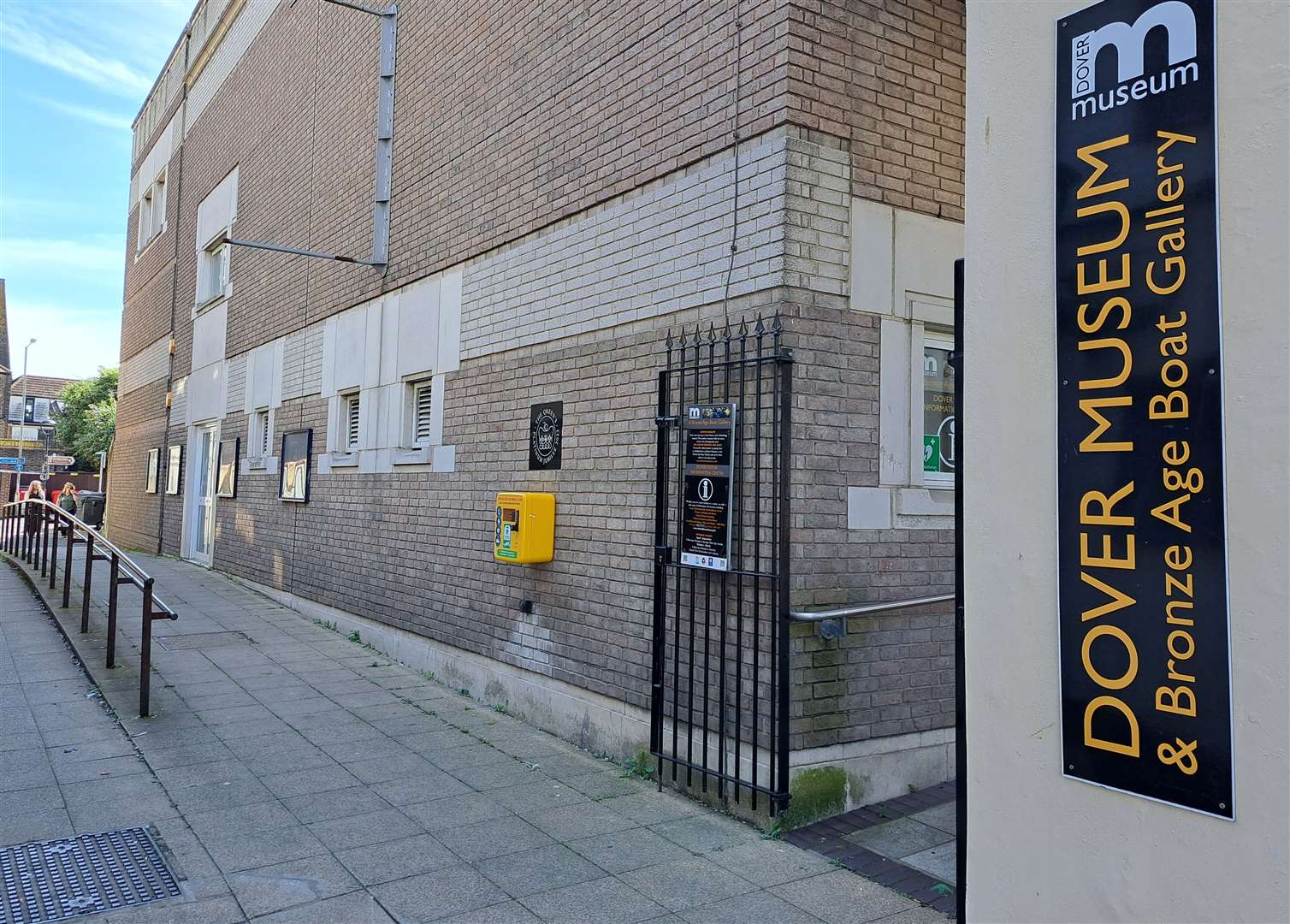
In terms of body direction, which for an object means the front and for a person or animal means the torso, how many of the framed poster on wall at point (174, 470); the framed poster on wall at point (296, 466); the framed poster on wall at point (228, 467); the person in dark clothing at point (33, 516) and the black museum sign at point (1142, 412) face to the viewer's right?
0

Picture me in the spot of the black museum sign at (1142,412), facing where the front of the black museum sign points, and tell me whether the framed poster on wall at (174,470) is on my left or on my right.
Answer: on my right

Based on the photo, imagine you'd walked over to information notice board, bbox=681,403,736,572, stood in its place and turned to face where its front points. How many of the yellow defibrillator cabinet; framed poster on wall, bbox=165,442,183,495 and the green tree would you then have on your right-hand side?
3

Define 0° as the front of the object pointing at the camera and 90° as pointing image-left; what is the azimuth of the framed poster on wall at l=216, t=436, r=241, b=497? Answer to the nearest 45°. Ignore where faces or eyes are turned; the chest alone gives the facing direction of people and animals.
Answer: approximately 45°

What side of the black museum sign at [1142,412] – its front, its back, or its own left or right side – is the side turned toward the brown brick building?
right

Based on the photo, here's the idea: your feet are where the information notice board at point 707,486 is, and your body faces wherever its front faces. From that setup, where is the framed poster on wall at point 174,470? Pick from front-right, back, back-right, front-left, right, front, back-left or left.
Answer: right

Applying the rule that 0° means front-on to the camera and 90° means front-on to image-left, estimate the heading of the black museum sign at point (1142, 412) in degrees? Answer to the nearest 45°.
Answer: approximately 45°

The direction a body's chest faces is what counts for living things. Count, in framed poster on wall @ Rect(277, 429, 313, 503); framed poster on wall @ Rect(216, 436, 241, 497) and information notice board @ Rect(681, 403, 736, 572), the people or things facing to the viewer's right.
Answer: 0

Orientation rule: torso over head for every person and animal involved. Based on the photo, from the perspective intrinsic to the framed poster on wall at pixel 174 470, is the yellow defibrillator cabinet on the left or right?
on its left

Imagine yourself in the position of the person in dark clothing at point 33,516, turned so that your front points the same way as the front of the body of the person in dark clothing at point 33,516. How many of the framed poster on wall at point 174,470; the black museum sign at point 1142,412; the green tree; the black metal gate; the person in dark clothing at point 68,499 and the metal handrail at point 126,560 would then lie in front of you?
4

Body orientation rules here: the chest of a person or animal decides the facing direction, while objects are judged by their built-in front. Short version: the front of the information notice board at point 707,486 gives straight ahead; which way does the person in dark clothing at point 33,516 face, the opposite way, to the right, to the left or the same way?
to the left

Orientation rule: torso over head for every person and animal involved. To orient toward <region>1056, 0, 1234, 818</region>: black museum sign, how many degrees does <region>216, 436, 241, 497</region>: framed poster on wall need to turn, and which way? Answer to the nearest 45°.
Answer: approximately 45° to its left

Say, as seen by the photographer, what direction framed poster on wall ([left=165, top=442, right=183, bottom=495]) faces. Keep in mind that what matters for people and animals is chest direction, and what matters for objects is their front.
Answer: facing the viewer and to the left of the viewer

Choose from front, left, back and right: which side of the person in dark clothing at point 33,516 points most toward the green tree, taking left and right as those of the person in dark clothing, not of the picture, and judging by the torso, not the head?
back

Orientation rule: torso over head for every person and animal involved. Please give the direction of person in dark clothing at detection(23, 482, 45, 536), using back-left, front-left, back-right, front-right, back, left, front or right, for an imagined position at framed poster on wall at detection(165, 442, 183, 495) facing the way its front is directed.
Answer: right

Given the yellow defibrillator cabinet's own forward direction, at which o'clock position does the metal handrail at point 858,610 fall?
The metal handrail is roughly at 9 o'clock from the yellow defibrillator cabinet.

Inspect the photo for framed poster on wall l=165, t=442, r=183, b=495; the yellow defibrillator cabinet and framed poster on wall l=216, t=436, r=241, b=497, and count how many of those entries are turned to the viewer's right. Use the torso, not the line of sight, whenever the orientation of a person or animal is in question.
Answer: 0

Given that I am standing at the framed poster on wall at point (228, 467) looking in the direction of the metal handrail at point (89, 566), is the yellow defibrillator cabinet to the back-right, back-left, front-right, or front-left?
front-left
